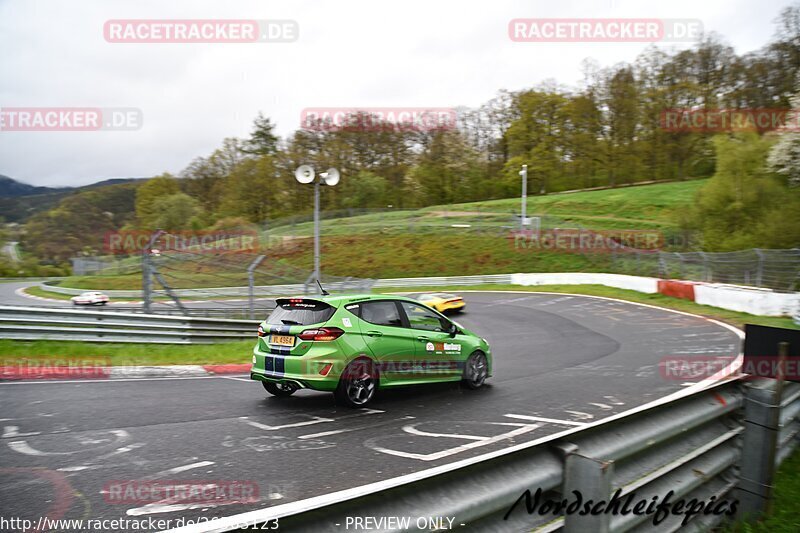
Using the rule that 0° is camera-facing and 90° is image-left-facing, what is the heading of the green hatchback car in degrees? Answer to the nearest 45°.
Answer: approximately 225°

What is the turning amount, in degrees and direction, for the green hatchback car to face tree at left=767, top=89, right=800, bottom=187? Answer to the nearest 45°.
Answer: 0° — it already faces it

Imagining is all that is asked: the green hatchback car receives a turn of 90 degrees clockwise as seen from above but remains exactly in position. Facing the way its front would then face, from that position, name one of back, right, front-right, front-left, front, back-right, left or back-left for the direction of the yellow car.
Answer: back-left

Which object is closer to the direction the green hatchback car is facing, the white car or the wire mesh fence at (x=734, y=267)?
the wire mesh fence

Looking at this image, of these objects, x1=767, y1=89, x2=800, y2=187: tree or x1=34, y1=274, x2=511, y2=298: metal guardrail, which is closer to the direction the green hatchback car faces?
the tree

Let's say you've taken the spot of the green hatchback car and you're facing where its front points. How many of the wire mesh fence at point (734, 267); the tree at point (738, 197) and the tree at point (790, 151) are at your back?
0

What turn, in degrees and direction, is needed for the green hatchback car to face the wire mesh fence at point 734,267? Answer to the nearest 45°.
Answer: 0° — it already faces it

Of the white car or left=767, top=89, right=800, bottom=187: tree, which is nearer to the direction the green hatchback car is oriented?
the tree

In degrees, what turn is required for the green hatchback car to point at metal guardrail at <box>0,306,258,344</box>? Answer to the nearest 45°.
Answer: approximately 90° to its left

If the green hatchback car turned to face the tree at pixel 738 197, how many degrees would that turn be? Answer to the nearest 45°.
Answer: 0° — it already faces it

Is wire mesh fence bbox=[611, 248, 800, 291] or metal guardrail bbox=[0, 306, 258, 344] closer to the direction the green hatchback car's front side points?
the wire mesh fence

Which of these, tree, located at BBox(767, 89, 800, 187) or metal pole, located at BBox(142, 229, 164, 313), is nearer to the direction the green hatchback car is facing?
the tree
